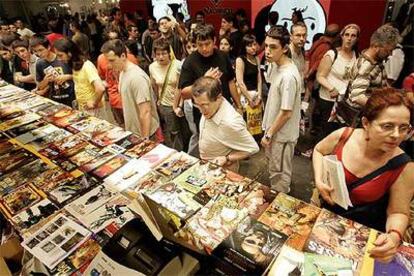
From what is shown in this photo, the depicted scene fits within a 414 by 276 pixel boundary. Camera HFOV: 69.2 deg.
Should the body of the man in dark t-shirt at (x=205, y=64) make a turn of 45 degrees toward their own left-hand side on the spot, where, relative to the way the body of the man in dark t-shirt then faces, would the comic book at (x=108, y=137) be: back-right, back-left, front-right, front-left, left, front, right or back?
right

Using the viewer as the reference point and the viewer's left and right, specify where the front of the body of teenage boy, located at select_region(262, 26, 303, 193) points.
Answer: facing to the left of the viewer

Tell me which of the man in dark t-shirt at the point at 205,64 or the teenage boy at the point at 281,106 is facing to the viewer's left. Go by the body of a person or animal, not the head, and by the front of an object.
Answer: the teenage boy

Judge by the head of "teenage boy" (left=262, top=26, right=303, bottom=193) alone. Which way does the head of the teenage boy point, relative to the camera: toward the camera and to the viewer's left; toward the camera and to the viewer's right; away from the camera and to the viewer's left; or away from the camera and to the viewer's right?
toward the camera and to the viewer's left

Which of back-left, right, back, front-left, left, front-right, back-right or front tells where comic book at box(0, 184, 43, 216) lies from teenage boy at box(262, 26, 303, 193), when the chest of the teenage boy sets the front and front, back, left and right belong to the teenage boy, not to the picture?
front-left

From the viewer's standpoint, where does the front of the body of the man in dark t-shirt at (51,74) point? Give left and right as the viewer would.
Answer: facing the viewer and to the left of the viewer

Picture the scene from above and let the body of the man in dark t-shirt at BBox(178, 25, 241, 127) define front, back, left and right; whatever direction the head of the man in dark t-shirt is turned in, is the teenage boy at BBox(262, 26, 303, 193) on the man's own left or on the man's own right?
on the man's own left

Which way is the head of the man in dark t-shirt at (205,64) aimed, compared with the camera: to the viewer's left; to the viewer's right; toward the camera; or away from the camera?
toward the camera

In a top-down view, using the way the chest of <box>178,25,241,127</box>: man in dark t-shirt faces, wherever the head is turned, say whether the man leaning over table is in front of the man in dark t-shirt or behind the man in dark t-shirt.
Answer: in front

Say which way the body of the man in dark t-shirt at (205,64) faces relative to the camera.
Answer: toward the camera

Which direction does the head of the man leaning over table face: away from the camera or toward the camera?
toward the camera

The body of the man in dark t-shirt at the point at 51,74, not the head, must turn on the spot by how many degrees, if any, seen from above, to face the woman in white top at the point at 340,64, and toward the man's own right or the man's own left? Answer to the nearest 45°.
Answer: approximately 90° to the man's own left

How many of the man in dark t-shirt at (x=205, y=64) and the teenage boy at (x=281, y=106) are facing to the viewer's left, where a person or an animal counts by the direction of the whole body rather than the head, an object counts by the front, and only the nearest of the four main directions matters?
1
